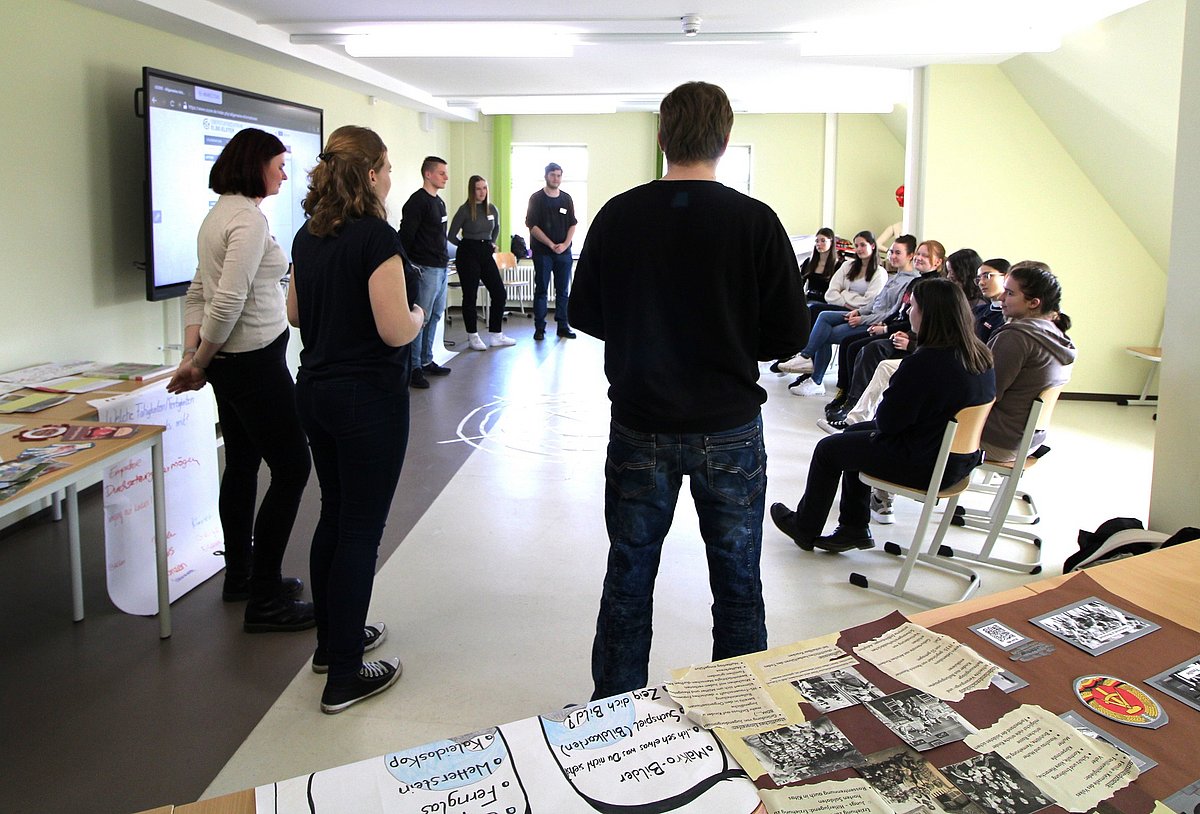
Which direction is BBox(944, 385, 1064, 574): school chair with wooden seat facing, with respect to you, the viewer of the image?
facing to the left of the viewer

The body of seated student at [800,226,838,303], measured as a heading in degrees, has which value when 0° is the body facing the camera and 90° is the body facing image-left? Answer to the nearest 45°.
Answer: approximately 45°

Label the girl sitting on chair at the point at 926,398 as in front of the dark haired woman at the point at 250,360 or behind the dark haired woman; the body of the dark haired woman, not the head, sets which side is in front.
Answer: in front

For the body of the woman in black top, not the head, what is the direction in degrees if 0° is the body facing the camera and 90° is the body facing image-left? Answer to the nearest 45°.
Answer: approximately 225°

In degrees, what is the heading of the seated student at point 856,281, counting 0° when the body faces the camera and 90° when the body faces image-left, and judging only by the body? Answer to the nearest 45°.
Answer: approximately 45°

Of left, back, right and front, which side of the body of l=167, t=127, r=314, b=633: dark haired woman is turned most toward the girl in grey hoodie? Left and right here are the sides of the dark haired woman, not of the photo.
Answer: front

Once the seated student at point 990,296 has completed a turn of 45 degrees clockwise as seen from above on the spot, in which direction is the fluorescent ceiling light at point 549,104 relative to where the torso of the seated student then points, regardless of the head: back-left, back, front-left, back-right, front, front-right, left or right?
front-right

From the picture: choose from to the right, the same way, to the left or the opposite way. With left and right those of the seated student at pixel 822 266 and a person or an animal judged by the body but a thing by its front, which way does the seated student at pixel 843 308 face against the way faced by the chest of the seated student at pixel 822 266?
the same way

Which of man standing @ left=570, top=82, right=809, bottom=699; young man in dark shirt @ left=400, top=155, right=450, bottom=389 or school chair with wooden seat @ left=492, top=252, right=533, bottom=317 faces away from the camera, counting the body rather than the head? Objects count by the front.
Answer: the man standing

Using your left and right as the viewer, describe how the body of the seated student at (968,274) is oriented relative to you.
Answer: facing to the left of the viewer

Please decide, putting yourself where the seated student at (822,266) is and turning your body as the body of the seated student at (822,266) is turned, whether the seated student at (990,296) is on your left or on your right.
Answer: on your left

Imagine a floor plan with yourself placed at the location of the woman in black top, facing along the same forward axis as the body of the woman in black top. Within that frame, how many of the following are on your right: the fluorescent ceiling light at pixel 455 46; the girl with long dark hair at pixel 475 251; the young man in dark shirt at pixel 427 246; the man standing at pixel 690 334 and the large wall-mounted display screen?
1

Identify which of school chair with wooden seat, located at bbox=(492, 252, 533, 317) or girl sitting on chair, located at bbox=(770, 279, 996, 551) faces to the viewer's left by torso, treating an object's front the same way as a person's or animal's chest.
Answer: the girl sitting on chair

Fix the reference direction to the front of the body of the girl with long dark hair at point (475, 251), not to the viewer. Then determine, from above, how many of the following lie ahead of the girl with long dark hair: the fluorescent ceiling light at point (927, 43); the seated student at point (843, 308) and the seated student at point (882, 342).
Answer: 3

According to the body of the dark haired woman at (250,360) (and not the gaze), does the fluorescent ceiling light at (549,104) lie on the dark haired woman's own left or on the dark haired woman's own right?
on the dark haired woman's own left

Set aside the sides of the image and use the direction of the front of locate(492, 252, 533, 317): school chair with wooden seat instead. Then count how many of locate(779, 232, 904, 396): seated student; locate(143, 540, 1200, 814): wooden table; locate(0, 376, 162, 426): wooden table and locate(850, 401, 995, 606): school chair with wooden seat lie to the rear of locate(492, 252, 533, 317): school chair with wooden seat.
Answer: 0

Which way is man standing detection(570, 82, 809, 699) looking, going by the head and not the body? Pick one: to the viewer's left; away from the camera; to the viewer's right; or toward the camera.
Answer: away from the camera

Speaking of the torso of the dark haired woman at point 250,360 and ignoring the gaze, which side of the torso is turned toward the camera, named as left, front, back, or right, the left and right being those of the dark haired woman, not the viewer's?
right

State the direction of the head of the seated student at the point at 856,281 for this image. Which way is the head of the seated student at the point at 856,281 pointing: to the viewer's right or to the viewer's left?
to the viewer's left

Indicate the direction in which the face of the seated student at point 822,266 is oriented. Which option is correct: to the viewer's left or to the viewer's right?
to the viewer's left

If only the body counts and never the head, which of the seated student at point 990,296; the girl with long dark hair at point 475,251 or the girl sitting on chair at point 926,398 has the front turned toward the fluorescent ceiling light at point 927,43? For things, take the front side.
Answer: the girl with long dark hair

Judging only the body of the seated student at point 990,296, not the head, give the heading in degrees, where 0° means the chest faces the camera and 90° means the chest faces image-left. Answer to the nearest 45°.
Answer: approximately 45°

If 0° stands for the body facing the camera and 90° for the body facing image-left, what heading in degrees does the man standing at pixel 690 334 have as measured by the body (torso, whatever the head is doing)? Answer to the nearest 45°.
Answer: approximately 180°

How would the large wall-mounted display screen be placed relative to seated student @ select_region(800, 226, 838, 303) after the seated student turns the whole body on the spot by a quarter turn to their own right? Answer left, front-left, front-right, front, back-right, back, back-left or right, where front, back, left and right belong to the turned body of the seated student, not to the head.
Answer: left
